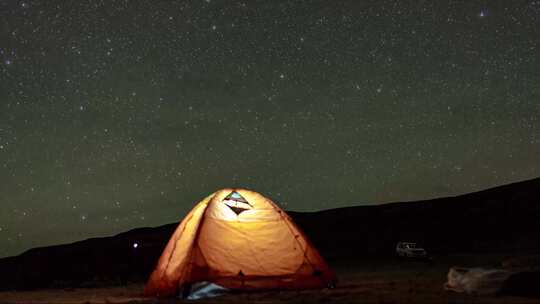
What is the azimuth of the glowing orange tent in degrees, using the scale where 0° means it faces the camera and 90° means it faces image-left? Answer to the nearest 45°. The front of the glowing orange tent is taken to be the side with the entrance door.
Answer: approximately 0°

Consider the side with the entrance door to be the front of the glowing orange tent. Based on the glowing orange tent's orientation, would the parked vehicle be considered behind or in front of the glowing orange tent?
behind
